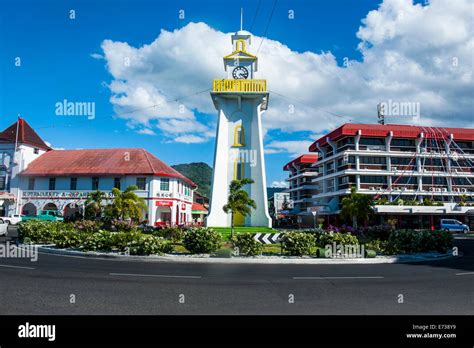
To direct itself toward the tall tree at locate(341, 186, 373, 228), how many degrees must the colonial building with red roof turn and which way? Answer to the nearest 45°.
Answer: approximately 45° to its left

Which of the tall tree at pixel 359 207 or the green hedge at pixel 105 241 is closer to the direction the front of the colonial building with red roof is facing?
the green hedge

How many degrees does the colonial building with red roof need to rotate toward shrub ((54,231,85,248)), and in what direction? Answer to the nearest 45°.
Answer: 0° — it already faces it

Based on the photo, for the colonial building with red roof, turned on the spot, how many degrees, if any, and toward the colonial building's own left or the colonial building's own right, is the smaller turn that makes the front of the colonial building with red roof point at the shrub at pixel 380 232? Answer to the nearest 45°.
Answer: approximately 45° to the colonial building's own left

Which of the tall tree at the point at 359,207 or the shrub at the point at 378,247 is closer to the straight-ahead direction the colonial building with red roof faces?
the shrub

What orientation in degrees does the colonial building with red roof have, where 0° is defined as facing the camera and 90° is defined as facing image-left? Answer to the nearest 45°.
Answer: approximately 0°

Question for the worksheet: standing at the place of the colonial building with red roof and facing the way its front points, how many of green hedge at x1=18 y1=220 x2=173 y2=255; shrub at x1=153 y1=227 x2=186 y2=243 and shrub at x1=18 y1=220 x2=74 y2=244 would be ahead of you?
3

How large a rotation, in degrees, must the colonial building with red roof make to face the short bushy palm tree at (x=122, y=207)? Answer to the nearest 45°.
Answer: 0° — it already faces it

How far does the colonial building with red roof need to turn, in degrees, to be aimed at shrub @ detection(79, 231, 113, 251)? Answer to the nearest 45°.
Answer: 0° — it already faces it

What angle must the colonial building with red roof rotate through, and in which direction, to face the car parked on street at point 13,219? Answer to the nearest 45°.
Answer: approximately 90° to its right
